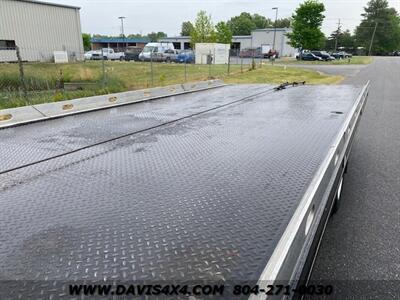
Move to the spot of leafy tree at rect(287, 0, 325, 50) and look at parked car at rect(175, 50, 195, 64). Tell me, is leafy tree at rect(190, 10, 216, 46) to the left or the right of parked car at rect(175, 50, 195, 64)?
right

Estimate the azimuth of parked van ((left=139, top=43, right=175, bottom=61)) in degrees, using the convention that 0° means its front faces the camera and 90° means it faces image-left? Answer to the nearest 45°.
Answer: approximately 45°

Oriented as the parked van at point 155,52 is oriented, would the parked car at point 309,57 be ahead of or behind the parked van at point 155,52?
behind

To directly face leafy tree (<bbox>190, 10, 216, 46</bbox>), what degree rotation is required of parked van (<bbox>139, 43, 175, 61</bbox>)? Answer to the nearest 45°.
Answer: approximately 180°

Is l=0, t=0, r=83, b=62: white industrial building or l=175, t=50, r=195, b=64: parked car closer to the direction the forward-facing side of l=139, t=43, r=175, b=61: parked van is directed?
the white industrial building

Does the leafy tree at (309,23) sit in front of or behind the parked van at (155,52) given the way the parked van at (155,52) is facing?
behind
